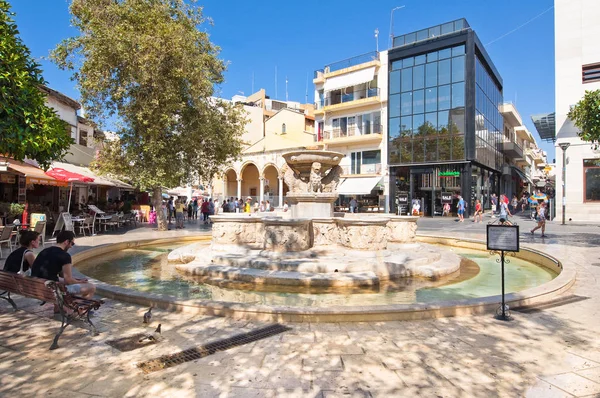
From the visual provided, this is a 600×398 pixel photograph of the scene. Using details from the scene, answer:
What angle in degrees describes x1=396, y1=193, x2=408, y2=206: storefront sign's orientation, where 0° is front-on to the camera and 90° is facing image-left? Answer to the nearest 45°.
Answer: approximately 0°

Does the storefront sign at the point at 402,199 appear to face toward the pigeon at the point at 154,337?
yes

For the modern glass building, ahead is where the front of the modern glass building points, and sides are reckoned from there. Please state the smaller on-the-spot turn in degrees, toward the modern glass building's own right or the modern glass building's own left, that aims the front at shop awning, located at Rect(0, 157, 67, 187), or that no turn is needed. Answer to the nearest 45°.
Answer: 0° — it already faces it

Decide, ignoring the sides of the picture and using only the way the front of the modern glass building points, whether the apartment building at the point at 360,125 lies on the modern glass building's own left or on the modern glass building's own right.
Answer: on the modern glass building's own right

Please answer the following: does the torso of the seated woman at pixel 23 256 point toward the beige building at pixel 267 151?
yes

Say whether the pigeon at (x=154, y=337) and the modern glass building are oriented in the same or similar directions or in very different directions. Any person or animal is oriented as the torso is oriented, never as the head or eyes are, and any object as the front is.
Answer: very different directions

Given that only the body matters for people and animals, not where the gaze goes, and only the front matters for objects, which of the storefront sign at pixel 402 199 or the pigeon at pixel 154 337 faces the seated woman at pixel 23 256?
the storefront sign
